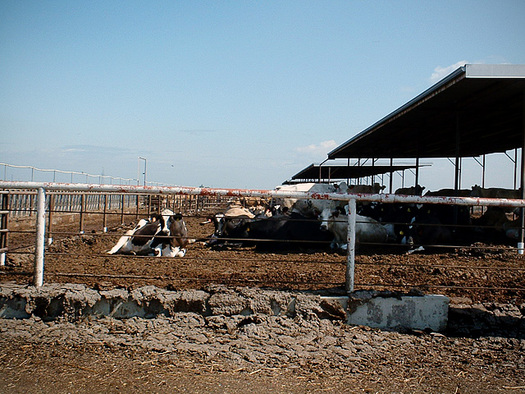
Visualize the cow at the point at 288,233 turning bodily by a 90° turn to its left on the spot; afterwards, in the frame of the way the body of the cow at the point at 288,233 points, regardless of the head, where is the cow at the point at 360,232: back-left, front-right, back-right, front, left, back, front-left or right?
left

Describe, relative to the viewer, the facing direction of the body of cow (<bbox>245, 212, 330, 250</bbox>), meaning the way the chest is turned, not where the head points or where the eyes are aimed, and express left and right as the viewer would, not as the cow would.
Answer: facing to the left of the viewer

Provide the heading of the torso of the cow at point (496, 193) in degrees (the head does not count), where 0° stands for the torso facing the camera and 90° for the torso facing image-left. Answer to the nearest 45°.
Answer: approximately 90°

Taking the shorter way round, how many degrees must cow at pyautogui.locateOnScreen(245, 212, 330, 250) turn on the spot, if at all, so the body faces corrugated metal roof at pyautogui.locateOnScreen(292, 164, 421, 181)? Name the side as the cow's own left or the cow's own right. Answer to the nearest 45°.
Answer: approximately 90° to the cow's own right

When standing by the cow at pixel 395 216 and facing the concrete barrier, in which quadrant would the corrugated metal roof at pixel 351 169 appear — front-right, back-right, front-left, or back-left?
back-right

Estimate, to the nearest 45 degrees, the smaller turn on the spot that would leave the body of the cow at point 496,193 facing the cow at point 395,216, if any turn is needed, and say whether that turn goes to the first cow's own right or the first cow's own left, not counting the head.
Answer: approximately 45° to the first cow's own left

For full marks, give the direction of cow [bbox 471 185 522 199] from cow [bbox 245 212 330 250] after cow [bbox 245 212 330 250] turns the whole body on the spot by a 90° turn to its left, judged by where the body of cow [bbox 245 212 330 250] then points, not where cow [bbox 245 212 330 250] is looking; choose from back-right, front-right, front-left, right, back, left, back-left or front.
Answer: back-left

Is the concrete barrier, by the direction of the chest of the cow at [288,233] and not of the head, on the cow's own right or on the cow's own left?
on the cow's own left

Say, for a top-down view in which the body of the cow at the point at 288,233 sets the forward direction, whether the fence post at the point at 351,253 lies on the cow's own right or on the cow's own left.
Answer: on the cow's own left
